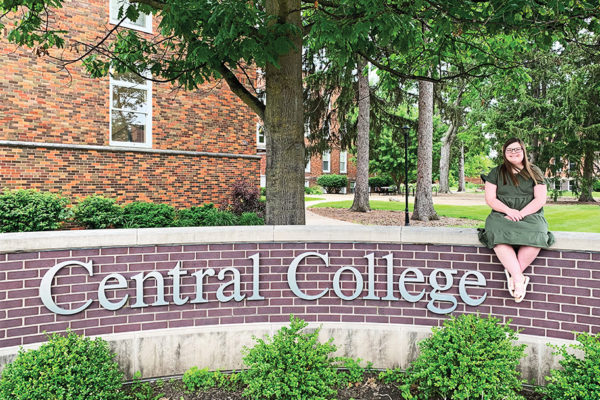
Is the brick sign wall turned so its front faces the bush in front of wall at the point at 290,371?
yes

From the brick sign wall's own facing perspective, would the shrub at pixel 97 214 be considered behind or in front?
behind

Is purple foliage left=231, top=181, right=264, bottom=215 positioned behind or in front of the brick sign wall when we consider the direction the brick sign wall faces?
behind

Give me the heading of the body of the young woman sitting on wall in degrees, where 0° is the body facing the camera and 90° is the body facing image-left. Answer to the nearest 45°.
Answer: approximately 0°

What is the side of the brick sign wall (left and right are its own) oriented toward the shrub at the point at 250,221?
back

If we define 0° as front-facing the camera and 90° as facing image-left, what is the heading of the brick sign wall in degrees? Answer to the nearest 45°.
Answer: approximately 0°

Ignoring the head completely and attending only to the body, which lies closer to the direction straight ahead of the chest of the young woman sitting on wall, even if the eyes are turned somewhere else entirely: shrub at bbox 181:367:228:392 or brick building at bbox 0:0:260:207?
the shrub

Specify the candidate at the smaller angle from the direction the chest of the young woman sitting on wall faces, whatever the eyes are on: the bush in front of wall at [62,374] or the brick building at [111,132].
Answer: the bush in front of wall
